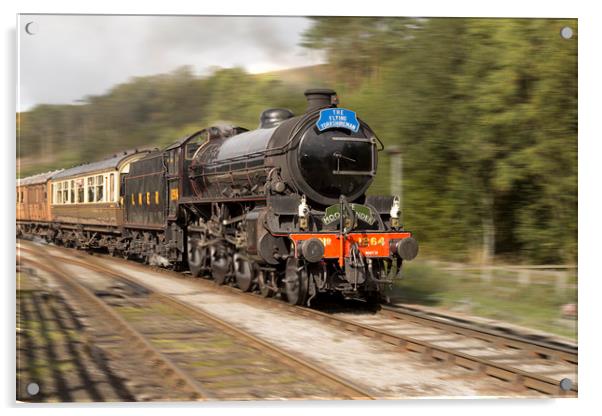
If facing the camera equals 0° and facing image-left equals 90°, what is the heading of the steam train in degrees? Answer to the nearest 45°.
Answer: approximately 315°
